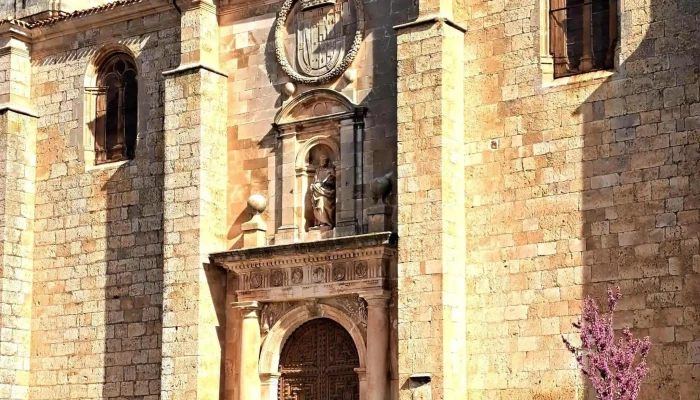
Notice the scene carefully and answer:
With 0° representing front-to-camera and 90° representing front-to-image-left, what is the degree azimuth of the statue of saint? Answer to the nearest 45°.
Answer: approximately 45°

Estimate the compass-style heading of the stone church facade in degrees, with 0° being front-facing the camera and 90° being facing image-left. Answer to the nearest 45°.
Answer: approximately 45°

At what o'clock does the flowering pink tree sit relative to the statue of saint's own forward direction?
The flowering pink tree is roughly at 9 o'clock from the statue of saint.

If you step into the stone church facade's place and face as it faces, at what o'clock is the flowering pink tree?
The flowering pink tree is roughly at 9 o'clock from the stone church facade.
